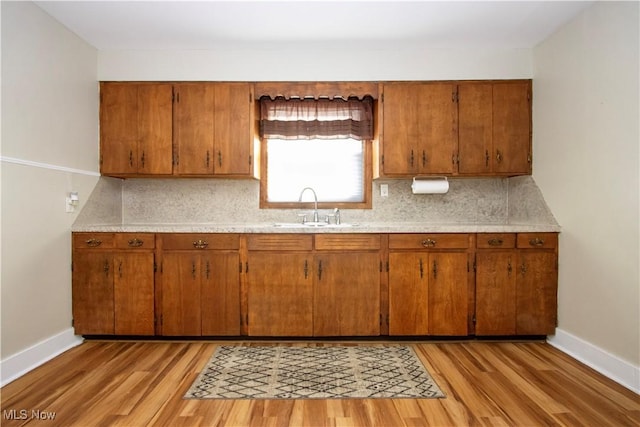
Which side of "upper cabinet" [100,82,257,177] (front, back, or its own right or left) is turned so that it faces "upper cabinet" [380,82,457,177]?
left

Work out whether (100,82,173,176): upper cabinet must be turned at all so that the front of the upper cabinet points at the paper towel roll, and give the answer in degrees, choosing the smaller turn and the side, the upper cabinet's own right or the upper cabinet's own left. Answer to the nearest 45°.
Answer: approximately 90° to the upper cabinet's own left

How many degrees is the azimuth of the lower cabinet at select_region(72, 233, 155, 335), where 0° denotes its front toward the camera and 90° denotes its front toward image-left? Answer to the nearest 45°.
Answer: approximately 0°
